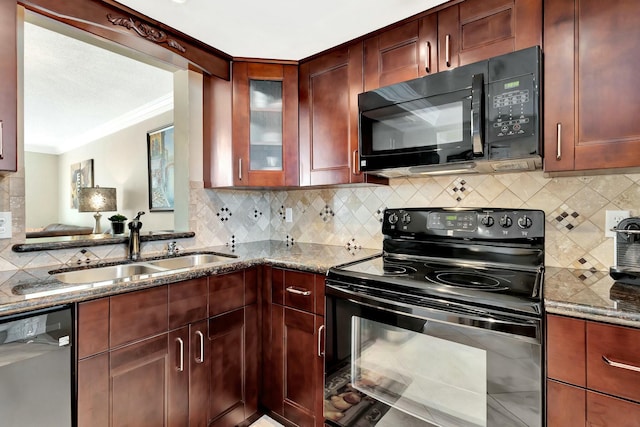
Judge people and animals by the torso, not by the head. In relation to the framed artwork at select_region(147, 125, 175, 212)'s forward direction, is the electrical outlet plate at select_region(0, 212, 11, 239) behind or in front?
in front

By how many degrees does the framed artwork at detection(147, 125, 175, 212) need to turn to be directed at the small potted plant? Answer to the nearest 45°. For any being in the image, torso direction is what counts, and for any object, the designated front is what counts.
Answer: approximately 45° to its left

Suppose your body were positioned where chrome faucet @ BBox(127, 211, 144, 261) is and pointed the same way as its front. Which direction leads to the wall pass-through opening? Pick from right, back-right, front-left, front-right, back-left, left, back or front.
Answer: back

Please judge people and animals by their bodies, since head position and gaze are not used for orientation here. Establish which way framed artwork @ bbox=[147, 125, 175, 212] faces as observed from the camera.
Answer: facing the viewer and to the left of the viewer

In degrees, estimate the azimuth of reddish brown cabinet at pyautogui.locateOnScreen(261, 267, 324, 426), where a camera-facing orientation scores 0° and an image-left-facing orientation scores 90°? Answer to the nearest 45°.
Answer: approximately 45°

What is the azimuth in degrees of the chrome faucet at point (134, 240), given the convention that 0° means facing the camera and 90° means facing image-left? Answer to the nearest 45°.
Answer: approximately 0°

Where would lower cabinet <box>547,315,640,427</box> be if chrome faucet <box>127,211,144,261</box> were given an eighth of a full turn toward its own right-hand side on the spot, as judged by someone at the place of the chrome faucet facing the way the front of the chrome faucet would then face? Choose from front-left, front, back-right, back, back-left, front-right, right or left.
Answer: left

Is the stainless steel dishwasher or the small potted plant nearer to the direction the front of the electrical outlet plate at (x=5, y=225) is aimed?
the stainless steel dishwasher

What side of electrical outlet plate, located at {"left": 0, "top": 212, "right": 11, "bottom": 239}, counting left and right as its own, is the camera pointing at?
front

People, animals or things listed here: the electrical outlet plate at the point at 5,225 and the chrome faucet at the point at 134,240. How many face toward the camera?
2

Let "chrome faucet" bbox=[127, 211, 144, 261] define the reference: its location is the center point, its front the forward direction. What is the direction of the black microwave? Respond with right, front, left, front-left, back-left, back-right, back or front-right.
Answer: front-left

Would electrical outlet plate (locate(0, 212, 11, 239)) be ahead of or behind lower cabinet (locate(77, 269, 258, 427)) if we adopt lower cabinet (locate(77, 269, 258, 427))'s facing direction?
behind

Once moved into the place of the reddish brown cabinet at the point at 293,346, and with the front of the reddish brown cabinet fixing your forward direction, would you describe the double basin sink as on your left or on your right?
on your right
